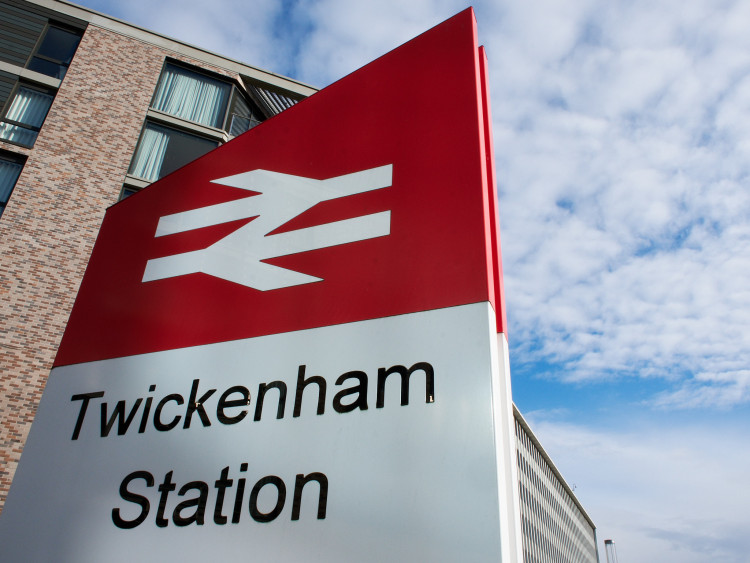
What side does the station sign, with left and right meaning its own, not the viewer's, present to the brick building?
right

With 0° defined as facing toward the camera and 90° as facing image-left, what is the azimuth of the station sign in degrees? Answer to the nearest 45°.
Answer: approximately 45°
